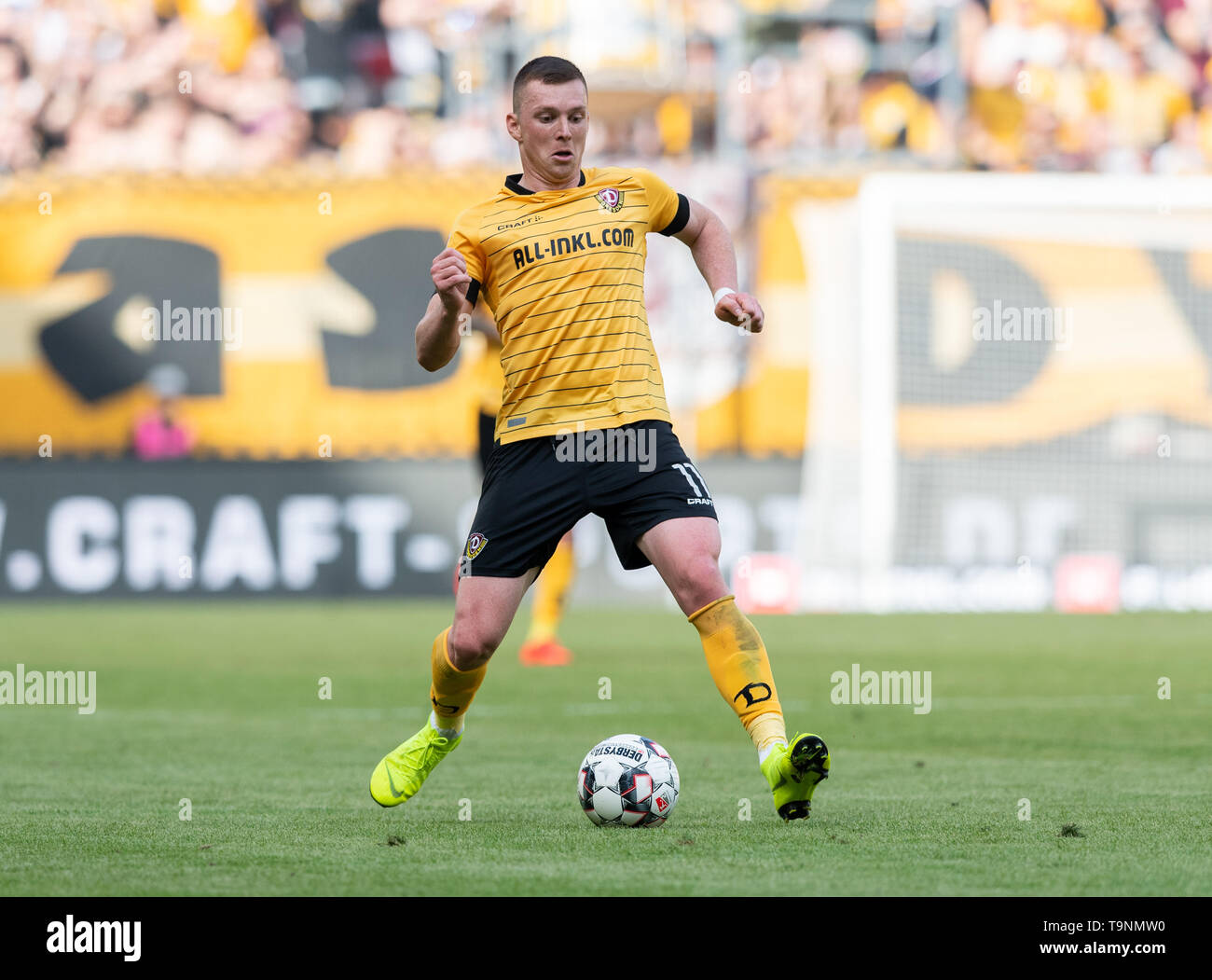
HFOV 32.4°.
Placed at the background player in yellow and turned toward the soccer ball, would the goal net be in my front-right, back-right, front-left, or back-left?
back-left

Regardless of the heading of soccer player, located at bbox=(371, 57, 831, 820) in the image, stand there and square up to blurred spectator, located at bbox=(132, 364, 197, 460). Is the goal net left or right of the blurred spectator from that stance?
right

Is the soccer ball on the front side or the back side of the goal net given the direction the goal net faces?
on the front side

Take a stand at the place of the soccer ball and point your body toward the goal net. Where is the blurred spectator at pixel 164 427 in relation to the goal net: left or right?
left

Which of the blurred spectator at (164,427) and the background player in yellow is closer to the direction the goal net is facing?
the background player in yellow

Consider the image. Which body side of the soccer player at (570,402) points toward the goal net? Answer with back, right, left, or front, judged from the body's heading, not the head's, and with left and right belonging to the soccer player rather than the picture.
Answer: back

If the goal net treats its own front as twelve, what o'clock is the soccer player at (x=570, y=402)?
The soccer player is roughly at 12 o'clock from the goal net.

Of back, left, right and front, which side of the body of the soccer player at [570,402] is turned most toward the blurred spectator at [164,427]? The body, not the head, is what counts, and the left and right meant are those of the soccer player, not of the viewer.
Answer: back
